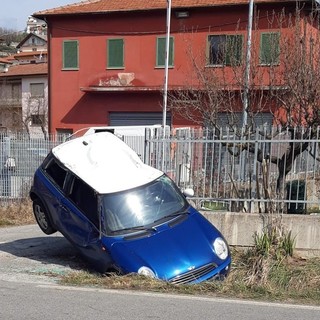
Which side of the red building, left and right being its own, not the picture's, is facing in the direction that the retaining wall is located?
front

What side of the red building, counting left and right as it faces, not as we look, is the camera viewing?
front

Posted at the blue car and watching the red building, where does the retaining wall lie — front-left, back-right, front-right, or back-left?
front-right

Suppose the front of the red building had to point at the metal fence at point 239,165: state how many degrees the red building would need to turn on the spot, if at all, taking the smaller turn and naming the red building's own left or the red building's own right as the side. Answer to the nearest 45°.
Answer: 0° — it already faces it

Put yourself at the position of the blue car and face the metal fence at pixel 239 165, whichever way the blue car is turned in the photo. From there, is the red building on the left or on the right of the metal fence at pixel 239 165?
left

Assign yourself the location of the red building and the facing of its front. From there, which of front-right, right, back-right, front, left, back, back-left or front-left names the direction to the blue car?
front
